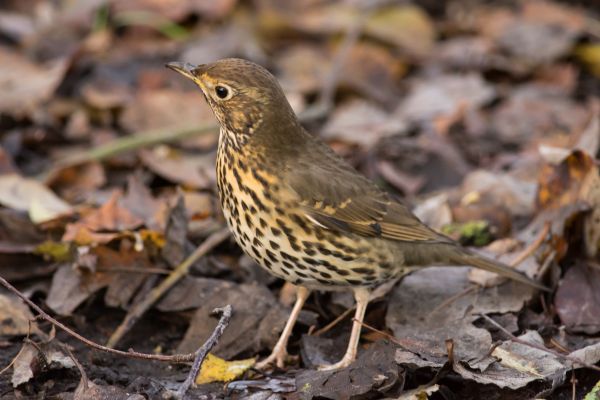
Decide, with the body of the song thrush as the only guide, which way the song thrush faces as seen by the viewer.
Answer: to the viewer's left

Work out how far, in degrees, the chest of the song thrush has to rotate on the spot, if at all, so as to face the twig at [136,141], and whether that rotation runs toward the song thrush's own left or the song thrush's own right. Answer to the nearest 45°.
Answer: approximately 45° to the song thrush's own right

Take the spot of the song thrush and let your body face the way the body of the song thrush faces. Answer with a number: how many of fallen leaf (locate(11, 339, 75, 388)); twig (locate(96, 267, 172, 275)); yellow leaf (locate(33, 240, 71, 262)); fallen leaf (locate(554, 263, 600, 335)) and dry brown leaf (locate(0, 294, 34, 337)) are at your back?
1

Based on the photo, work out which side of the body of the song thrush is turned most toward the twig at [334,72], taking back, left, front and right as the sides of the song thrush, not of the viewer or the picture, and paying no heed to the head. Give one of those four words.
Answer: right

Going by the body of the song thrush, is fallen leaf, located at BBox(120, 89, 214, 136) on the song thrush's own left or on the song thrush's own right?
on the song thrush's own right

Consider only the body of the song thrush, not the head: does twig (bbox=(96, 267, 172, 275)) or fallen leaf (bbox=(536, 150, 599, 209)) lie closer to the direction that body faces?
the twig

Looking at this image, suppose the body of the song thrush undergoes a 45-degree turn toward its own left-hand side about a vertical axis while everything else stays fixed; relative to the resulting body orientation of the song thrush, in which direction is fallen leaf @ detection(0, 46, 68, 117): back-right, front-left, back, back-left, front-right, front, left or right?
right

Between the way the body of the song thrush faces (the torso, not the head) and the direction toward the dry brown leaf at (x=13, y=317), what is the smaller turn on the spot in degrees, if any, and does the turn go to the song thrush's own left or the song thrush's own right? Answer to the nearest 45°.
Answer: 0° — it already faces it

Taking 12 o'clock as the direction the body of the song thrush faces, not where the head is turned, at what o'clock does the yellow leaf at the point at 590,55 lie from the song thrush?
The yellow leaf is roughly at 4 o'clock from the song thrush.

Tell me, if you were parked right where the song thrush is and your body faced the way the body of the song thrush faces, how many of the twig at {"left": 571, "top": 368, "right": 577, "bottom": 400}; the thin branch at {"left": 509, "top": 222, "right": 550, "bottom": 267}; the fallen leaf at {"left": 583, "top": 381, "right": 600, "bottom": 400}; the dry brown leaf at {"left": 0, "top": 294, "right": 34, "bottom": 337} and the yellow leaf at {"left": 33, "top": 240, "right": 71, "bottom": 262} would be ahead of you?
2

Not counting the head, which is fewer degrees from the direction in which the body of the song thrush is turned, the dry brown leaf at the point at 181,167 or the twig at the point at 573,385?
the dry brown leaf

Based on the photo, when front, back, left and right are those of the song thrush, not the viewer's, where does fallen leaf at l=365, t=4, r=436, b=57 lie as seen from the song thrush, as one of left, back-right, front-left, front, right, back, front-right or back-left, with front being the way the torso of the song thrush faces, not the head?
right

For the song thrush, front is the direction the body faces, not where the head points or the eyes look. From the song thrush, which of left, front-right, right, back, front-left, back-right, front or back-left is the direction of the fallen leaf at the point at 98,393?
front-left
